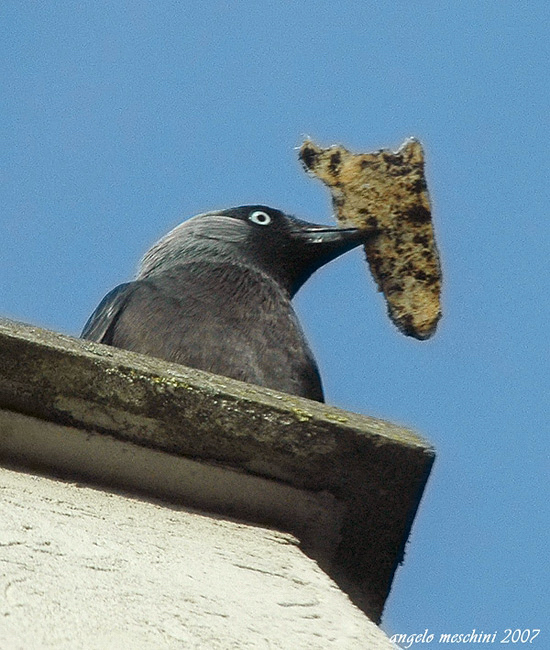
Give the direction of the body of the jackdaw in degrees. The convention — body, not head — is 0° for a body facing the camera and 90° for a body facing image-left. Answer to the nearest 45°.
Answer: approximately 315°
